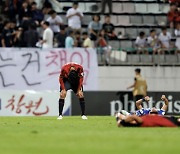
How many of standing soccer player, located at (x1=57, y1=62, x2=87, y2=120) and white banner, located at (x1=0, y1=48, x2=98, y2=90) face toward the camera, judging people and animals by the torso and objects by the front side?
2

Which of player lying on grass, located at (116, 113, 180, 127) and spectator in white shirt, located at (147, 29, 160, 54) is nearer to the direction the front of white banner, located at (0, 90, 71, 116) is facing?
the player lying on grass

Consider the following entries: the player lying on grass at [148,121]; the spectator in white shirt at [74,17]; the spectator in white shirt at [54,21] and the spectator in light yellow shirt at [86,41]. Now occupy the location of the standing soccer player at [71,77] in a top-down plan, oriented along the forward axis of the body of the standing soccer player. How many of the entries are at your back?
3

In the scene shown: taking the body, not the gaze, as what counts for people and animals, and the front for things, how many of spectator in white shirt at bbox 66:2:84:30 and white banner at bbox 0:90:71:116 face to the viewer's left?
0

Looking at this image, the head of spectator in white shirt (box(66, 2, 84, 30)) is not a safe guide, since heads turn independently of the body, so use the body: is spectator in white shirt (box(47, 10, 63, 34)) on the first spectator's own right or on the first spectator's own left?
on the first spectator's own right
